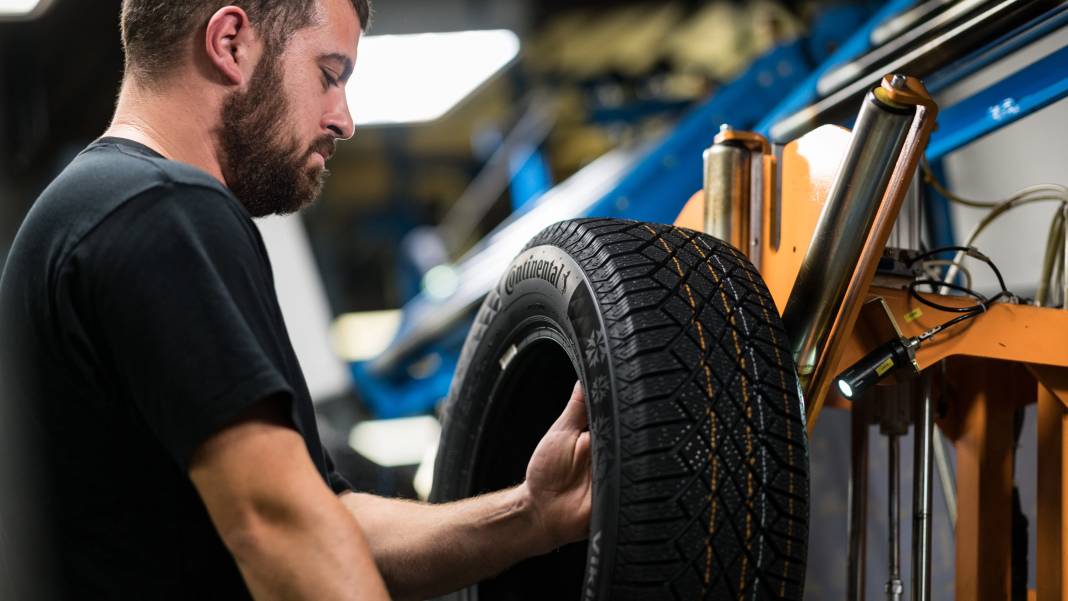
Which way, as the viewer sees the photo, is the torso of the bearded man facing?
to the viewer's right

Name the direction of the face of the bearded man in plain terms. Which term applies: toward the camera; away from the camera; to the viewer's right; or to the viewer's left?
to the viewer's right

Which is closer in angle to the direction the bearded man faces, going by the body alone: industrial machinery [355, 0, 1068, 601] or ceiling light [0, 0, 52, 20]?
the industrial machinery

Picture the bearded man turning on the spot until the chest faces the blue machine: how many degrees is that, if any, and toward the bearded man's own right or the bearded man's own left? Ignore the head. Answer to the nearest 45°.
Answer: approximately 45° to the bearded man's own left

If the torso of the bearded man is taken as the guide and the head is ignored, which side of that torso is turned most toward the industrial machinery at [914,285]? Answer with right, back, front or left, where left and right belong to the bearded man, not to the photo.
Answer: front

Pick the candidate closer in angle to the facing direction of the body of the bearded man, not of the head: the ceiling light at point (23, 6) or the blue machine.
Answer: the blue machine
